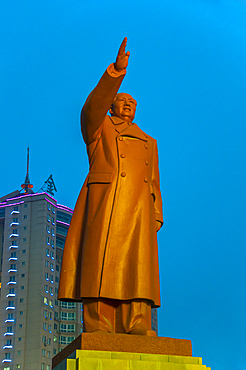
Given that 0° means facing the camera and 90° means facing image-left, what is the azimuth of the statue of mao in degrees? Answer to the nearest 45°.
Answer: approximately 315°
